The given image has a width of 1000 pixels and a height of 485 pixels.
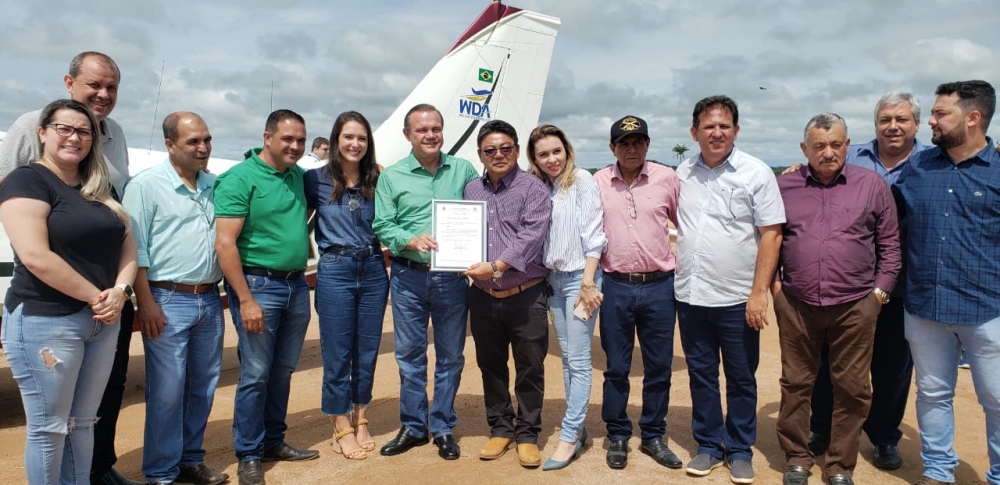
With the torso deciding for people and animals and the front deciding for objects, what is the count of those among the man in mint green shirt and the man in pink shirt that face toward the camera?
2

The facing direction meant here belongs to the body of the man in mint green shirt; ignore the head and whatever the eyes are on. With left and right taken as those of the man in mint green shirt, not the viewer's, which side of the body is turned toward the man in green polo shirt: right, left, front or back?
right

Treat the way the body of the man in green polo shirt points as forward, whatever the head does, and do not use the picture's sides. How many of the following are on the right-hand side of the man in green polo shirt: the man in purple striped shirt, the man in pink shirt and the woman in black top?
1

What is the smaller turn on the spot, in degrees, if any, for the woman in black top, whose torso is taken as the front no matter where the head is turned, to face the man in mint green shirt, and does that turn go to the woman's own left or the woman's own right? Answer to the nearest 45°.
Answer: approximately 45° to the woman's own left

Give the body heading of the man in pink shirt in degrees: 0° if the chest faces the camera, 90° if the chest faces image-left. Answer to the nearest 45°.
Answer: approximately 0°

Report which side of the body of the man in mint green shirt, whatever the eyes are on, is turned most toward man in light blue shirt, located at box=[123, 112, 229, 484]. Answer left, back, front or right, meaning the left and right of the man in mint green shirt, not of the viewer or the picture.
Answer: right

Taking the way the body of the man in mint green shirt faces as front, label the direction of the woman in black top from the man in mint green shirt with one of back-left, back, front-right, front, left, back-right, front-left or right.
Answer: front-right

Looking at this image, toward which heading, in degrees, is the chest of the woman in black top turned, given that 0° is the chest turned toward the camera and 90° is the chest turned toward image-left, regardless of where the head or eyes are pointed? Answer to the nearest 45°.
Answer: approximately 315°
